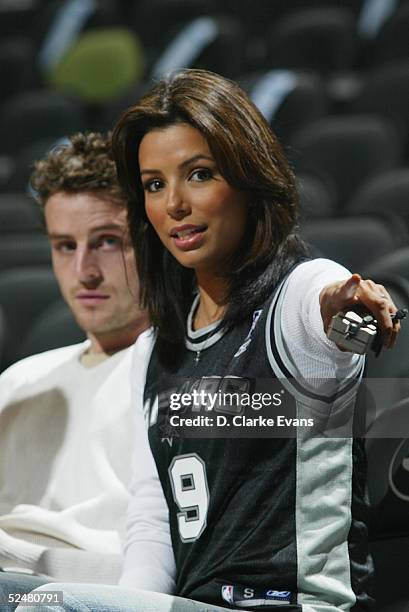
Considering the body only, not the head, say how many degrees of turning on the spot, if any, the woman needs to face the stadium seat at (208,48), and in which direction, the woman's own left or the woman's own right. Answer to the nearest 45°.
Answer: approximately 135° to the woman's own right

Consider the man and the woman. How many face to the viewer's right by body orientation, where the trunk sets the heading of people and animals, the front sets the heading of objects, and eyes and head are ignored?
0

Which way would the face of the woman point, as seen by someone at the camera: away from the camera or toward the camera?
toward the camera

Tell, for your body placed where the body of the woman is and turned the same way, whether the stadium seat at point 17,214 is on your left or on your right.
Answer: on your right

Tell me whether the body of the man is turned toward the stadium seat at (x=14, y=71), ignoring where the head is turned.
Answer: no

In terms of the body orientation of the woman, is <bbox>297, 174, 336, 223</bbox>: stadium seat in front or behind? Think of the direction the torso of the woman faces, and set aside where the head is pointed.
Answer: behind

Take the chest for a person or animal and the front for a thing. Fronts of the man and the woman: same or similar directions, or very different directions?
same or similar directions

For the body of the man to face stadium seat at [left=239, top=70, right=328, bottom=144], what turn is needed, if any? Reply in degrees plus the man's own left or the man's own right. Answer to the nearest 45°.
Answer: approximately 180°

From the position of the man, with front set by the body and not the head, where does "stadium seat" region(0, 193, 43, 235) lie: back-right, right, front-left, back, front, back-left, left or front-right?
back-right

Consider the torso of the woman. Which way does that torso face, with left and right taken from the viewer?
facing the viewer and to the left of the viewer

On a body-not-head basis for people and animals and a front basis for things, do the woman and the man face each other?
no

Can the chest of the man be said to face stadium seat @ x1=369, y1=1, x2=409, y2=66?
no

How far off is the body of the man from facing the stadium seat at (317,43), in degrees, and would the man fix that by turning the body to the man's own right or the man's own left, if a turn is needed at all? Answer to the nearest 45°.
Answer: approximately 180°

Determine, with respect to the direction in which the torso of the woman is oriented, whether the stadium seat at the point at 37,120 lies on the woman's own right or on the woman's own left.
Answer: on the woman's own right

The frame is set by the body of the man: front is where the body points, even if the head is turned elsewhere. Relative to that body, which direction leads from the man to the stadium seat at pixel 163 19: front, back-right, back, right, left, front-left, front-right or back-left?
back-right

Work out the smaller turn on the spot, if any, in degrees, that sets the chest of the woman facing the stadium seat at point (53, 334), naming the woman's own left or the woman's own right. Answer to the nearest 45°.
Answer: approximately 90° to the woman's own right

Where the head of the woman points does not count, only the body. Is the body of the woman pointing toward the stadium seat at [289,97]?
no
